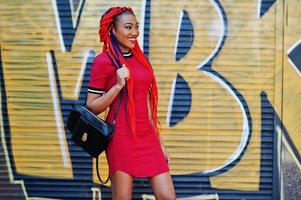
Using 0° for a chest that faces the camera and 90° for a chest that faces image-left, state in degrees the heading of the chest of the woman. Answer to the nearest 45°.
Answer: approximately 315°
